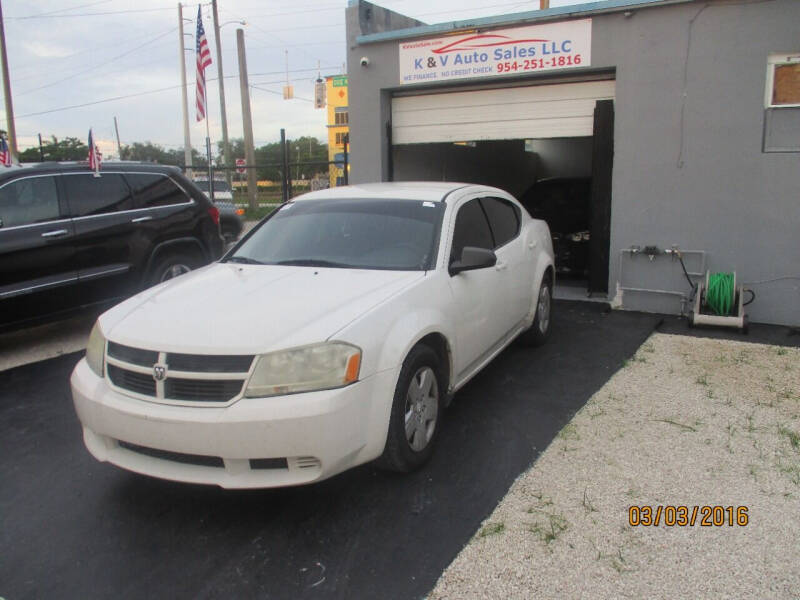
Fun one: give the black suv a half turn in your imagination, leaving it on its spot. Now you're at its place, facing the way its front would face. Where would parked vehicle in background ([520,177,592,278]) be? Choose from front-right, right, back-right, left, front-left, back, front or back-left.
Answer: front-right

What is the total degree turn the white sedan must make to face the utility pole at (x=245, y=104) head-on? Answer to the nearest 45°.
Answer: approximately 135° to its right

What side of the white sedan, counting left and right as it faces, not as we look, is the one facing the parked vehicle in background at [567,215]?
back

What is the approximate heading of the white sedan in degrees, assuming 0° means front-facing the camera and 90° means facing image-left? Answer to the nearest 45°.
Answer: approximately 45°

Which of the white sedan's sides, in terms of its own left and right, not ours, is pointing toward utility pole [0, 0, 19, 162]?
right

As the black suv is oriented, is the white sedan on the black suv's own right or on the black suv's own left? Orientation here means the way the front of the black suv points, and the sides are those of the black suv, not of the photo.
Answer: on the black suv's own left

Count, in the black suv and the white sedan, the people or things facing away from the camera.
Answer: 0

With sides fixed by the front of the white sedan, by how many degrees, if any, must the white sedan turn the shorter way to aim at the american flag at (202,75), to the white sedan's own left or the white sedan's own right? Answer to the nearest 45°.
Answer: approximately 135° to the white sedan's own right

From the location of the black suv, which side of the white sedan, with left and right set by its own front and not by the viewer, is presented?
right
